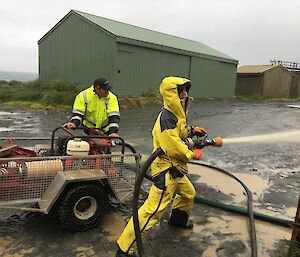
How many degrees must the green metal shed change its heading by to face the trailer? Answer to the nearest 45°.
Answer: approximately 45° to its right

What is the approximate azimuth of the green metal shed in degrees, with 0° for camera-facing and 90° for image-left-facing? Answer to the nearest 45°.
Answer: approximately 315°

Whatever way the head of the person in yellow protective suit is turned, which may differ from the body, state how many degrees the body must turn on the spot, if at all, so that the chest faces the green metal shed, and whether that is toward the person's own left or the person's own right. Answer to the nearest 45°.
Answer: approximately 90° to the person's own left

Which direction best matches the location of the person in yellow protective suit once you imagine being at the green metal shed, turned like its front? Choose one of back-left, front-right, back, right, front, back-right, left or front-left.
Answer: front-right

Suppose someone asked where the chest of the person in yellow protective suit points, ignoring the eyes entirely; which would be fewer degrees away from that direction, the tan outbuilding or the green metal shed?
the tan outbuilding

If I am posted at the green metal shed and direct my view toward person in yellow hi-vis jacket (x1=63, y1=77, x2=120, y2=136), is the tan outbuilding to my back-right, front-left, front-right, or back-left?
back-left

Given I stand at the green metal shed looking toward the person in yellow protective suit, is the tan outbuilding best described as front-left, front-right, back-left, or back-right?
back-left

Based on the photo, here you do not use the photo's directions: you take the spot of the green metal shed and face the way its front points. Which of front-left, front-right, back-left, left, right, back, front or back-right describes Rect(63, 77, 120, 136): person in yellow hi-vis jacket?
front-right

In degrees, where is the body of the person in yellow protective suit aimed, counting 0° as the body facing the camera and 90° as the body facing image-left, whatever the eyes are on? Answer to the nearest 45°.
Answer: approximately 270°

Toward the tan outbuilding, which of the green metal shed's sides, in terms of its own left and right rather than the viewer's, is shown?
left

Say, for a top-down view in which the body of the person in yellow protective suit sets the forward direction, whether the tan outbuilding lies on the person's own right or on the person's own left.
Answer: on the person's own left

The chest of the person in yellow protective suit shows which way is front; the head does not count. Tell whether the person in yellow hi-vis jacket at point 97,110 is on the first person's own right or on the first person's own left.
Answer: on the first person's own left

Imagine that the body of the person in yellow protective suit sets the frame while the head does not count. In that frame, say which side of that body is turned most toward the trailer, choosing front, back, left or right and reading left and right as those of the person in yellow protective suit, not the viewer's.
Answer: back

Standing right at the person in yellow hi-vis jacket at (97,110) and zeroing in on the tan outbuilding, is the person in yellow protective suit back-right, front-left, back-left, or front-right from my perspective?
back-right
